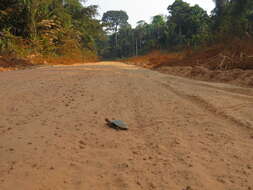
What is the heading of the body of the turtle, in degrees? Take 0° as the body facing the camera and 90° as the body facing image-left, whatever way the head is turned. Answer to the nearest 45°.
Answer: approximately 90°
